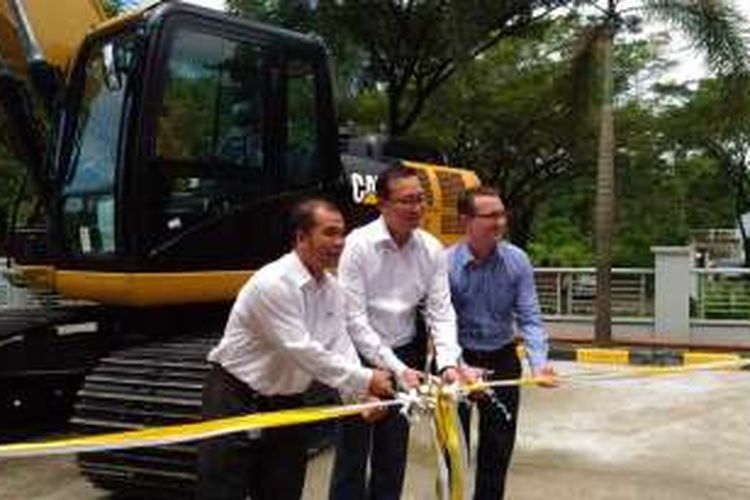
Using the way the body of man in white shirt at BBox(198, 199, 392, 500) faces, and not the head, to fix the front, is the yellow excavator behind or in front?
behind

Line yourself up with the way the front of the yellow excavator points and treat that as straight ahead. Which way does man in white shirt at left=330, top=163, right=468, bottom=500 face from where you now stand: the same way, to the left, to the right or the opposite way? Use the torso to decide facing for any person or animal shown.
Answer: to the left

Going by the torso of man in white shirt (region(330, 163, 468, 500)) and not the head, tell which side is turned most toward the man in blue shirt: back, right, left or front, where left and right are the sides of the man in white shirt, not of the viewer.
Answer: left

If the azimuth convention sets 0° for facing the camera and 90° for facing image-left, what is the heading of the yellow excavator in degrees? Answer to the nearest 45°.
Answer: approximately 45°

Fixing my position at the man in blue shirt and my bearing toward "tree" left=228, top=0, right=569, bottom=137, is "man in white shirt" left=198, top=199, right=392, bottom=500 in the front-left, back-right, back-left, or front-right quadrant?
back-left

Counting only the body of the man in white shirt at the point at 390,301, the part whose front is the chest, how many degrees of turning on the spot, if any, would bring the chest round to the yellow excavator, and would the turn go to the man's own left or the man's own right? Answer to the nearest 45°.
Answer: approximately 180°

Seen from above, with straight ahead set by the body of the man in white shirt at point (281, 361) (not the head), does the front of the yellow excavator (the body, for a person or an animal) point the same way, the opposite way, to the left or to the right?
to the right

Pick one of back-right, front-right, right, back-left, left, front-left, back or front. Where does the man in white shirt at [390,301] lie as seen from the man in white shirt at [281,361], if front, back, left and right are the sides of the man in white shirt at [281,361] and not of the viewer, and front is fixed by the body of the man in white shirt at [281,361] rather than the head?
left

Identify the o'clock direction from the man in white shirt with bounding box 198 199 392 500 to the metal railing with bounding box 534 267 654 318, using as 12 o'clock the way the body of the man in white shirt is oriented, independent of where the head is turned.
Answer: The metal railing is roughly at 8 o'clock from the man in white shirt.

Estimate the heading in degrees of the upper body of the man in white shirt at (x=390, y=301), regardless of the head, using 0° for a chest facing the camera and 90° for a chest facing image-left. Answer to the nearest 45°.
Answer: approximately 315°

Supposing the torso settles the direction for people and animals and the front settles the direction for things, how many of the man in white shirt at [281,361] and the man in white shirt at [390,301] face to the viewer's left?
0
